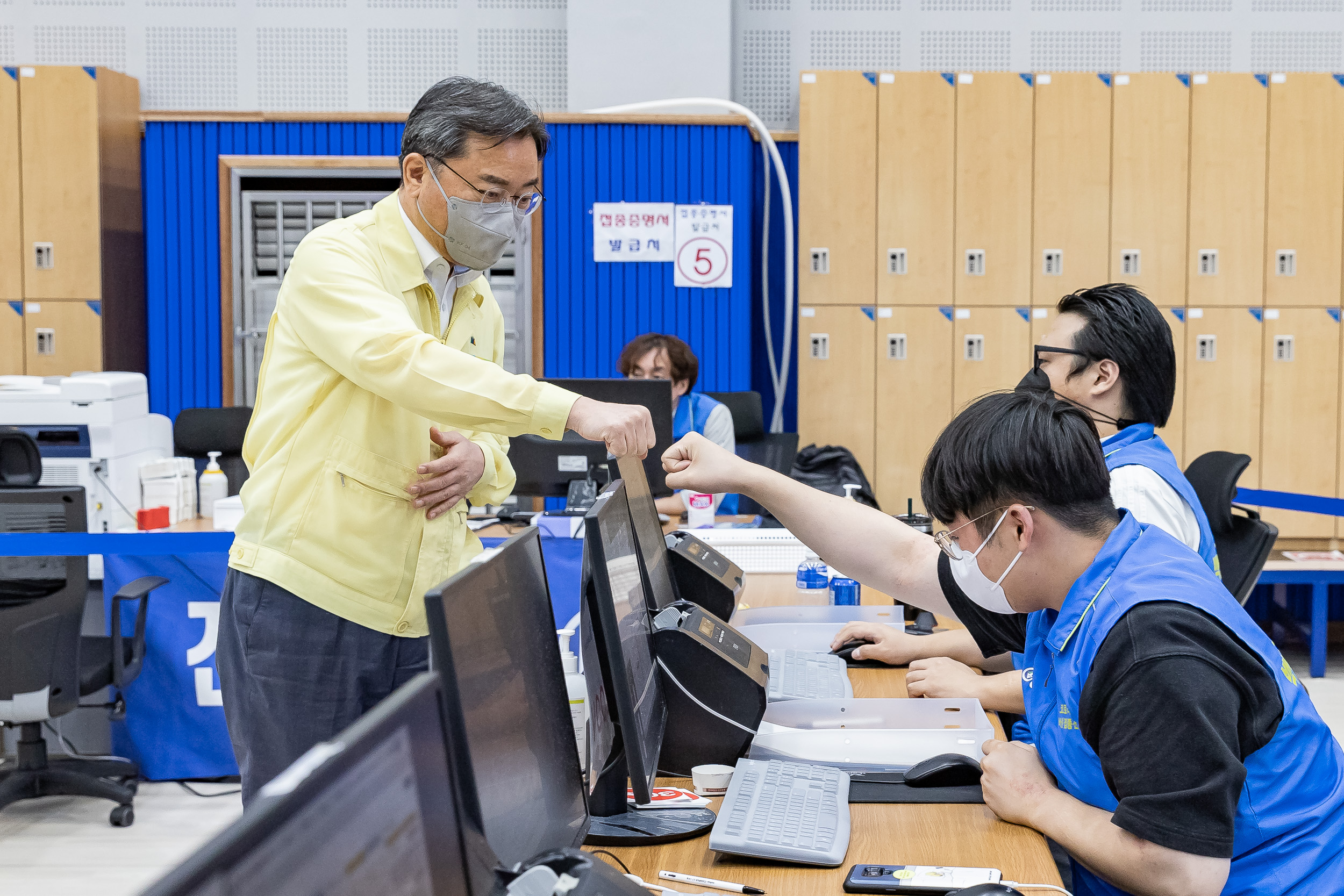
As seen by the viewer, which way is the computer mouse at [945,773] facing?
to the viewer's left

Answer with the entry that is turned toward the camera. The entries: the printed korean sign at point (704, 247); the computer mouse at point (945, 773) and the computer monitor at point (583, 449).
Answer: the printed korean sign

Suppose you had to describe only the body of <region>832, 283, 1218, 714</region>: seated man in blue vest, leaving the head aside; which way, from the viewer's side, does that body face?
to the viewer's left

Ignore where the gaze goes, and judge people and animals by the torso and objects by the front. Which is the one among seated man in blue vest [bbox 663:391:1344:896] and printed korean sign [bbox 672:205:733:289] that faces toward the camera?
the printed korean sign

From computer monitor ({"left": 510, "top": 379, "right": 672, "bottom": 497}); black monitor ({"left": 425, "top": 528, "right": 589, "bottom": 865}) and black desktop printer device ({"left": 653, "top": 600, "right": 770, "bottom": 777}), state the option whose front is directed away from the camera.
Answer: the computer monitor

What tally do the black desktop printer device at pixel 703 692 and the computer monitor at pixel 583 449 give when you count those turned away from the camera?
1

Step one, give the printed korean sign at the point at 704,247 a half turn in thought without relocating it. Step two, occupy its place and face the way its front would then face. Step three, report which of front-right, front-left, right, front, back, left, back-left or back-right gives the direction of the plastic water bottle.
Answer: back

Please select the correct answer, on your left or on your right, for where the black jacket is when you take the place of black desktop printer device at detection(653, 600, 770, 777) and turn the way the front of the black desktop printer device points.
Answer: on your left

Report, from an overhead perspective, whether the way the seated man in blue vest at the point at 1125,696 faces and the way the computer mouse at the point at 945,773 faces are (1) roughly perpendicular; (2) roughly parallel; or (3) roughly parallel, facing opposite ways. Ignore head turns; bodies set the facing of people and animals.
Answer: roughly parallel

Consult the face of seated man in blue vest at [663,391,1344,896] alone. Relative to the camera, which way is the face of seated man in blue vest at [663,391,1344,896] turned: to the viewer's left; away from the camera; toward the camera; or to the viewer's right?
to the viewer's left

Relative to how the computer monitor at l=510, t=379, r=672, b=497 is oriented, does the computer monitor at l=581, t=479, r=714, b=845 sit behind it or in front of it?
behind

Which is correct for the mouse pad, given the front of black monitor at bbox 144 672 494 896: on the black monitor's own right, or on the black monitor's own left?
on the black monitor's own left
